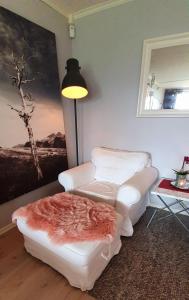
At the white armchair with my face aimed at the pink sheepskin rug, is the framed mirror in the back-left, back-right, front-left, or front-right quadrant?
back-left

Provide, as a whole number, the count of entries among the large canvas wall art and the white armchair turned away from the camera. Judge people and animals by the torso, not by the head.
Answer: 0

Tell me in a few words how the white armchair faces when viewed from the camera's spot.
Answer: facing the viewer and to the left of the viewer

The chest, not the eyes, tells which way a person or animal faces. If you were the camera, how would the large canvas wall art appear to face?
facing the viewer and to the right of the viewer

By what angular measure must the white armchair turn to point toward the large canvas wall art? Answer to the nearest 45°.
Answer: approximately 45° to its right

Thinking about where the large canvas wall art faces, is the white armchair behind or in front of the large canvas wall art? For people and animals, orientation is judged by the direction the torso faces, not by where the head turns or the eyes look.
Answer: in front
